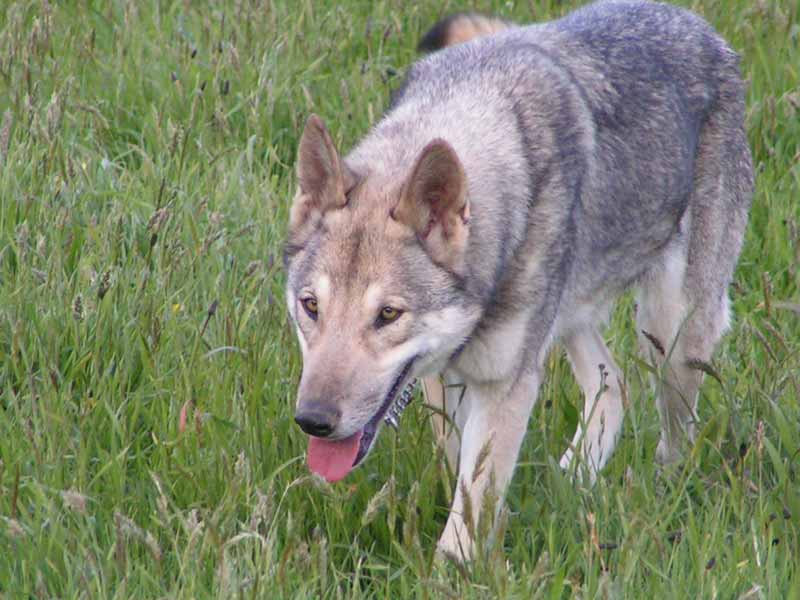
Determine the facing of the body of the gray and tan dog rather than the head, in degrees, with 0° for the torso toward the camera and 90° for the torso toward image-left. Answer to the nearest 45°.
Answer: approximately 45°
